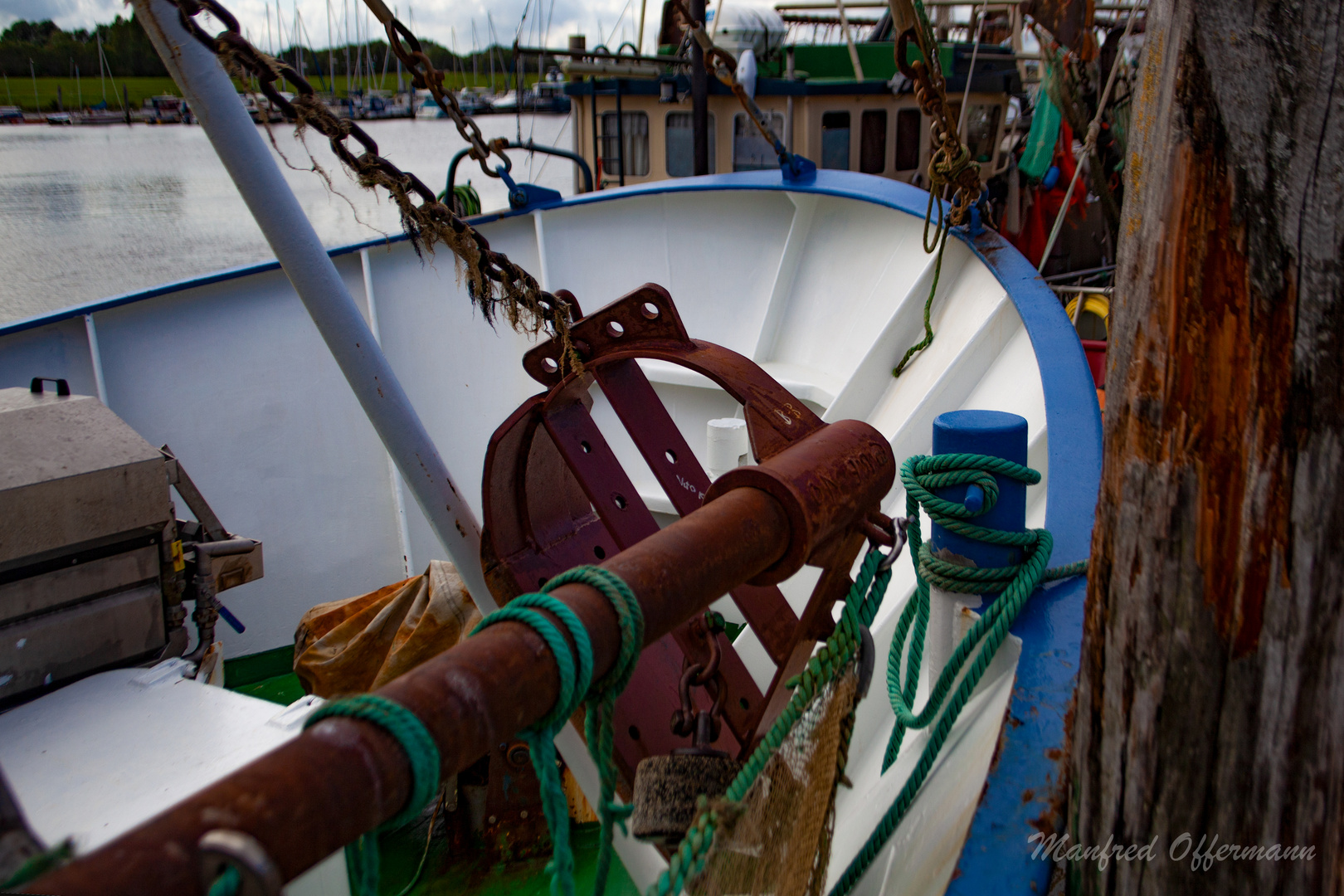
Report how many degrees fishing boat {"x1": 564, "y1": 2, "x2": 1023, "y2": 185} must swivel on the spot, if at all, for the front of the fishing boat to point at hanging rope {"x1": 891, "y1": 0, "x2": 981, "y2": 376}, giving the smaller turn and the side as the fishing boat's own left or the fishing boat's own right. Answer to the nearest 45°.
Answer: approximately 90° to the fishing boat's own right

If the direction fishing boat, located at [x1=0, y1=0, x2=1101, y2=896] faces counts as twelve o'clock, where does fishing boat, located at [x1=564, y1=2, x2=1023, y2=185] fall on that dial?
fishing boat, located at [x1=564, y1=2, x2=1023, y2=185] is roughly at 11 o'clock from fishing boat, located at [x1=0, y1=0, x2=1101, y2=896].

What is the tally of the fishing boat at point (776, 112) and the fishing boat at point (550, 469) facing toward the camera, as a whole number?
0

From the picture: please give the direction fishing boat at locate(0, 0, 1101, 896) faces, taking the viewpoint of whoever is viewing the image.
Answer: facing away from the viewer and to the right of the viewer
